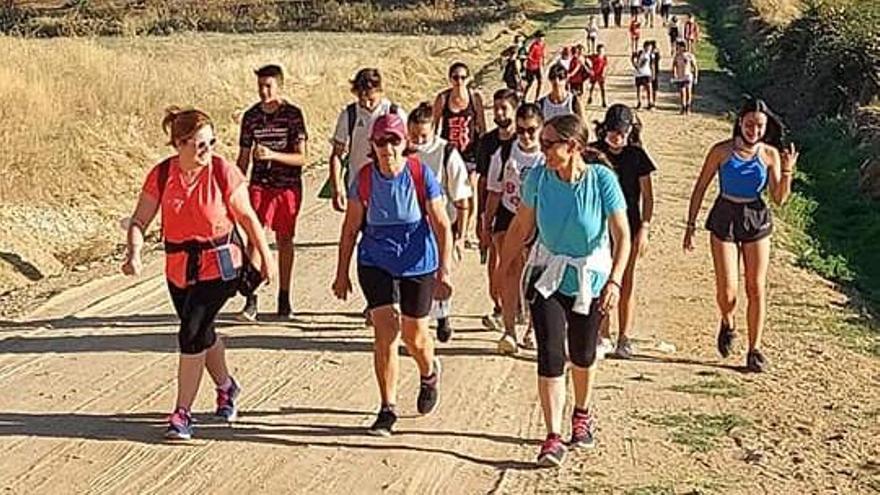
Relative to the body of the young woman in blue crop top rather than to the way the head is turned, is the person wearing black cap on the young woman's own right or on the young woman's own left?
on the young woman's own right

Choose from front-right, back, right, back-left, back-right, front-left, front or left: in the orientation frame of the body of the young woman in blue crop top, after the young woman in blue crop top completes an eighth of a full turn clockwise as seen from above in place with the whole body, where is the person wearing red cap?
front

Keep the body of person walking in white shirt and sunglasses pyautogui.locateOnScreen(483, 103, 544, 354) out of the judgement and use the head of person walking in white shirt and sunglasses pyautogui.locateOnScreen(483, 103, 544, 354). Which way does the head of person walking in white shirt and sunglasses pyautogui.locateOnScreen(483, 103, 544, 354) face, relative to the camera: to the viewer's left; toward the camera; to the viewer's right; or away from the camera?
toward the camera

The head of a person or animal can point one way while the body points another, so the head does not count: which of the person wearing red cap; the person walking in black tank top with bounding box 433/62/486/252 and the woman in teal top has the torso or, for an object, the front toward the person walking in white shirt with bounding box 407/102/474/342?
the person walking in black tank top with bounding box 433/62/486/252

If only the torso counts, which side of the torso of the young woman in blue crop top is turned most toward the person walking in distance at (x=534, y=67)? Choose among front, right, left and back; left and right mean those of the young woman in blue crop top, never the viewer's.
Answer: back

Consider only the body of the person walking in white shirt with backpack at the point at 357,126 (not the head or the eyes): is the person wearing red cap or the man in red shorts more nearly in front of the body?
the person wearing red cap

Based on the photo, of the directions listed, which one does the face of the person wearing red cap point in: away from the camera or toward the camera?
toward the camera

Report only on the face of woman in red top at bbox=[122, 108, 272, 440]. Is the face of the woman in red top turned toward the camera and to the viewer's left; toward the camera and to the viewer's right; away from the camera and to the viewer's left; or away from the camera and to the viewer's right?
toward the camera and to the viewer's right

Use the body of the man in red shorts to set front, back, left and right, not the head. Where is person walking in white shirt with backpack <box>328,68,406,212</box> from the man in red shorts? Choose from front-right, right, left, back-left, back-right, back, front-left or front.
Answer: left

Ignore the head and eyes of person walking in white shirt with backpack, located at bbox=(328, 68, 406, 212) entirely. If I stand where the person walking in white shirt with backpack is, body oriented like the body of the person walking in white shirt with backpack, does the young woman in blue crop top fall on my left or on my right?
on my left

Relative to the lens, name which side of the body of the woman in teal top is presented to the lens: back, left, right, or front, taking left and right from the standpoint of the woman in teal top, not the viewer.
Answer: front

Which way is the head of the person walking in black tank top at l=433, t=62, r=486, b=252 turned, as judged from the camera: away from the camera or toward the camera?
toward the camera

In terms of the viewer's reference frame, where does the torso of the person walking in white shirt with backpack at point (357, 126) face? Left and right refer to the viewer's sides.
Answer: facing the viewer

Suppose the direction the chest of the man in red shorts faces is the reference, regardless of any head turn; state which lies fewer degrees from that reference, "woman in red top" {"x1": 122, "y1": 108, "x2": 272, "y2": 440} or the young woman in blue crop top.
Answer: the woman in red top

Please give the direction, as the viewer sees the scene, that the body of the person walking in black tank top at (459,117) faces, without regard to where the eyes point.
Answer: toward the camera

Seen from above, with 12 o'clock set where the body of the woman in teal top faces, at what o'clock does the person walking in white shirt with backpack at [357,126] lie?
The person walking in white shirt with backpack is roughly at 5 o'clock from the woman in teal top.
